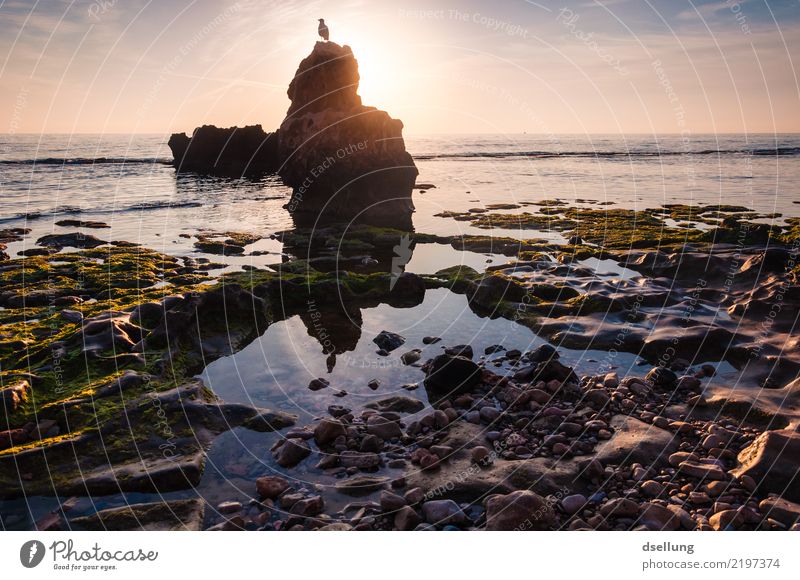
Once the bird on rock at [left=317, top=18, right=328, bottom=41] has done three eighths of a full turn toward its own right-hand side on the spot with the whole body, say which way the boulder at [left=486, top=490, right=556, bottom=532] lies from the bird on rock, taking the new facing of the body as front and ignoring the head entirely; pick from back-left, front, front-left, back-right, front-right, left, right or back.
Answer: back-right

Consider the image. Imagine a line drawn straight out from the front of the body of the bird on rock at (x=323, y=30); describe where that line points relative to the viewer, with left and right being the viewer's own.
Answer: facing to the left of the viewer

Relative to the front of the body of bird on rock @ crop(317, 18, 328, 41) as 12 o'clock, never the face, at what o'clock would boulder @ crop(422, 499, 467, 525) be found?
The boulder is roughly at 9 o'clock from the bird on rock.

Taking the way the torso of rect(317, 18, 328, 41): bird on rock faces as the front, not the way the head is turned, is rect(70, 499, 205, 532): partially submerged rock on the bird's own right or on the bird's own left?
on the bird's own left

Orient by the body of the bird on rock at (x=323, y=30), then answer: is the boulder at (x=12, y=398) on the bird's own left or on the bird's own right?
on the bird's own left

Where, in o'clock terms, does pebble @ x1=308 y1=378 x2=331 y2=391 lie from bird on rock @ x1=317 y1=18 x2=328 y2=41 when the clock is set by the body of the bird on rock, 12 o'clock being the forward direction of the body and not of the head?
The pebble is roughly at 9 o'clock from the bird on rock.

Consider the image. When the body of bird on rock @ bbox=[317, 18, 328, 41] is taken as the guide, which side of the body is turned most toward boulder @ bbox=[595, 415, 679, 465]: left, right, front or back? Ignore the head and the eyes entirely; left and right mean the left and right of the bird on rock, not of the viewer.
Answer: left

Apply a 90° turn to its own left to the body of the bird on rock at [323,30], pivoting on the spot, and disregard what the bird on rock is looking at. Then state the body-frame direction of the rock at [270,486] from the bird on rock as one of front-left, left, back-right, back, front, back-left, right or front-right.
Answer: front

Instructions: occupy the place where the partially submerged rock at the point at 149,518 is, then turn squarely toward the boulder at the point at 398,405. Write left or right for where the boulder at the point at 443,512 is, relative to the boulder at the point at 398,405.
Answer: right

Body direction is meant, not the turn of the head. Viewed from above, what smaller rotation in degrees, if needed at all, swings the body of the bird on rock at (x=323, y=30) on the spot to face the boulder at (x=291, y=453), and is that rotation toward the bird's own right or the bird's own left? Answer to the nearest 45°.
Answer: approximately 90° to the bird's own left
